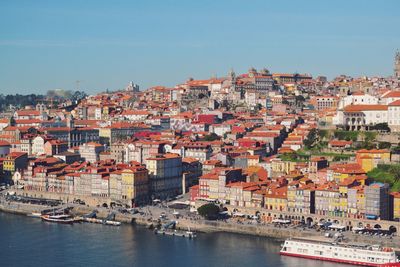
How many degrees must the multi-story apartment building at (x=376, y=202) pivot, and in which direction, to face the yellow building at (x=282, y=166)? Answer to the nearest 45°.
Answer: approximately 90° to its right

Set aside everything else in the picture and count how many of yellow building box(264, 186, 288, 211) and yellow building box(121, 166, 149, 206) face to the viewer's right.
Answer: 0

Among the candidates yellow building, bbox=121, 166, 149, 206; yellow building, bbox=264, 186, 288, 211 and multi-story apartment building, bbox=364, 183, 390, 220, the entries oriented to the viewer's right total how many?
0

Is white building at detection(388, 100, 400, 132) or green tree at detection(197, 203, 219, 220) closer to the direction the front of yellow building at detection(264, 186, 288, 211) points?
the green tree

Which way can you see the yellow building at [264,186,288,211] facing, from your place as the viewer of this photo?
facing the viewer and to the left of the viewer

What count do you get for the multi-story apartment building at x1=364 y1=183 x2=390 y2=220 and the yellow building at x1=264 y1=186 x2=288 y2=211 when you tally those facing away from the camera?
0

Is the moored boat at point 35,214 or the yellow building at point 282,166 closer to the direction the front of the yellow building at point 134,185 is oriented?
the moored boat

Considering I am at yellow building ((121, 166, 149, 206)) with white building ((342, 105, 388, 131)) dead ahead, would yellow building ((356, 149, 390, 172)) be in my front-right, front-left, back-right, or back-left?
front-right

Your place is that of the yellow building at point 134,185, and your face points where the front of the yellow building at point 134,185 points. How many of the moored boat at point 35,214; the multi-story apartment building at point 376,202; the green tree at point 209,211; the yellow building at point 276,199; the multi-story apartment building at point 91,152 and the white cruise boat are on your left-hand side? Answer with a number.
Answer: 4

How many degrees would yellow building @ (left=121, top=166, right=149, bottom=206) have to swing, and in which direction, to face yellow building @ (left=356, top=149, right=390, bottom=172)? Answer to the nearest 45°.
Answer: approximately 135° to its left

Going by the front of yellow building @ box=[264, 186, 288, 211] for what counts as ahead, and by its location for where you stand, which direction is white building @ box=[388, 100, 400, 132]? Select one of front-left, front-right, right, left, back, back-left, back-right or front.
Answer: back

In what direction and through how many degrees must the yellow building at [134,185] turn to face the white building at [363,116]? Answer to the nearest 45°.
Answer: approximately 135° to its left

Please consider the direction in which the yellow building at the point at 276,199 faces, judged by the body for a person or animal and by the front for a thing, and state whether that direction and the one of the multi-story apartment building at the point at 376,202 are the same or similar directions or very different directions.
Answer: same or similar directions

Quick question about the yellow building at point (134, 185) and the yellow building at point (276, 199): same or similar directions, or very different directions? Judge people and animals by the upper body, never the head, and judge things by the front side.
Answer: same or similar directions

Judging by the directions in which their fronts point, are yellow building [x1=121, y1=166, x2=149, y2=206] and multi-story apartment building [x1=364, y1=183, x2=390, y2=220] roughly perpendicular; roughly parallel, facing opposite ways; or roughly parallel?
roughly parallel

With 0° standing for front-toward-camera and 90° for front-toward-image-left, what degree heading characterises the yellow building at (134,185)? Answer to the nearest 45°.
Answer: approximately 45°

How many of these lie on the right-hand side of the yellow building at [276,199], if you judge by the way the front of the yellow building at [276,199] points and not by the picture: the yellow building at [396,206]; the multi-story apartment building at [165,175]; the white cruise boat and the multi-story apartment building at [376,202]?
1
